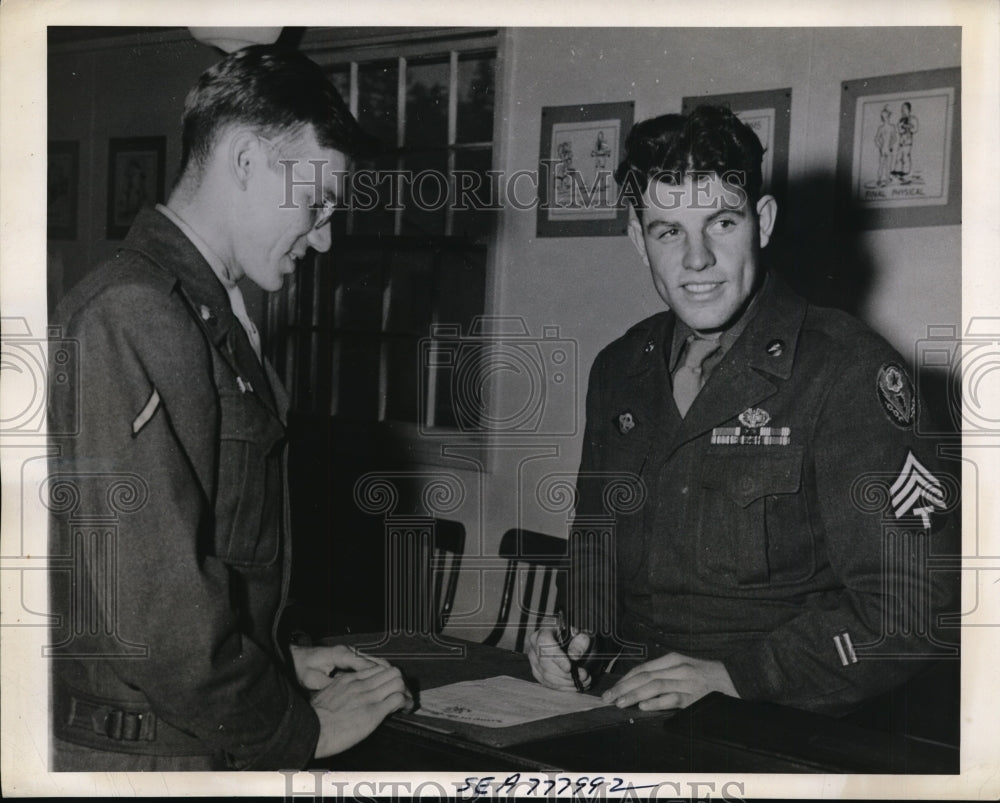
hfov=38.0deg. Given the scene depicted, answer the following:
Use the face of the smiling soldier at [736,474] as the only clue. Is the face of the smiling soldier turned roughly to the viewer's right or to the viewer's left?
to the viewer's left

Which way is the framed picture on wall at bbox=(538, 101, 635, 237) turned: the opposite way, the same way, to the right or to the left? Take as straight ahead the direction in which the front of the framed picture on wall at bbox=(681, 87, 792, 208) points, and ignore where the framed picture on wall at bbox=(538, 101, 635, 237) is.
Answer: the same way

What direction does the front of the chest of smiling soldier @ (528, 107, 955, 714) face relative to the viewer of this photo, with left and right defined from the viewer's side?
facing the viewer and to the left of the viewer

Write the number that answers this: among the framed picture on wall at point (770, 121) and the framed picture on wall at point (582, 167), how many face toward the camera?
2

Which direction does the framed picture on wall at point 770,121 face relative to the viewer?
toward the camera

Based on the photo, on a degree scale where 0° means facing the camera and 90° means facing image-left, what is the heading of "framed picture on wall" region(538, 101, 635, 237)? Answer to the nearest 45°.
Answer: approximately 0°

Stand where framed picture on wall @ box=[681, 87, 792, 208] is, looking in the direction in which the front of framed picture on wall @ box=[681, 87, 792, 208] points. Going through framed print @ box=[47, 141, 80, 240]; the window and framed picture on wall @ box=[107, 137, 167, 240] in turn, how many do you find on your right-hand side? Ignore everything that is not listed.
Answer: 3

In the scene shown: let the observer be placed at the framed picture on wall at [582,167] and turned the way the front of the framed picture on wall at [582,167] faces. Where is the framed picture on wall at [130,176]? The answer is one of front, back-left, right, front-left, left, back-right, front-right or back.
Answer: right

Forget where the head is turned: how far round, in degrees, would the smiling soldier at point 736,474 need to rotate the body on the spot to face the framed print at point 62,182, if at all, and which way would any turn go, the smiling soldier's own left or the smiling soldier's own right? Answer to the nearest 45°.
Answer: approximately 45° to the smiling soldier's own right

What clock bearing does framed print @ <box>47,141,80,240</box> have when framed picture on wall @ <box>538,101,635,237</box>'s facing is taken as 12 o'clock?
The framed print is roughly at 3 o'clock from the framed picture on wall.
